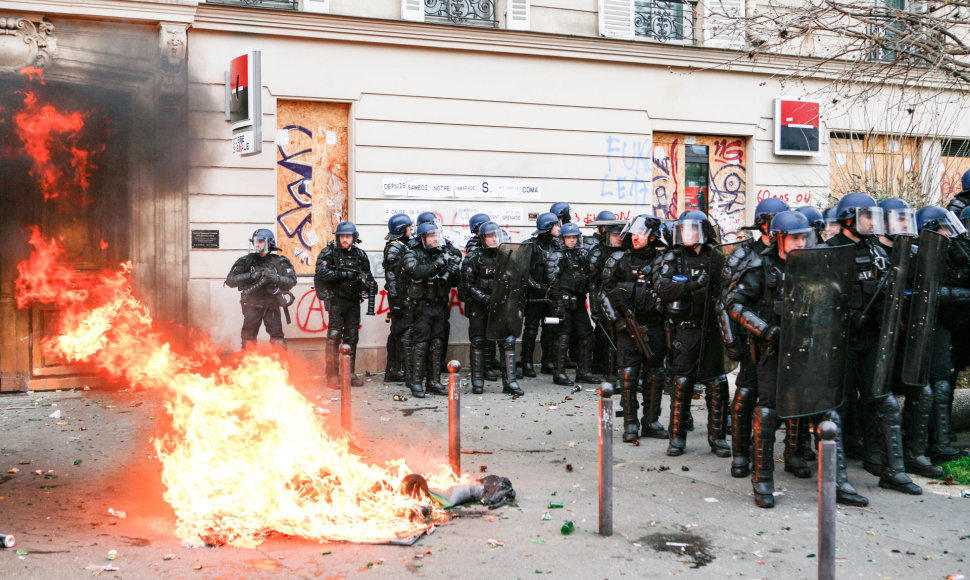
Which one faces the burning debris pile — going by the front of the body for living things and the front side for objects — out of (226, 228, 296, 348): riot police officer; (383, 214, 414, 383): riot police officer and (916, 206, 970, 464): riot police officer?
(226, 228, 296, 348): riot police officer

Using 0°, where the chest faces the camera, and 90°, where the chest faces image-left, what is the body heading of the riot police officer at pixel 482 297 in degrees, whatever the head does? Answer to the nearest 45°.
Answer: approximately 315°

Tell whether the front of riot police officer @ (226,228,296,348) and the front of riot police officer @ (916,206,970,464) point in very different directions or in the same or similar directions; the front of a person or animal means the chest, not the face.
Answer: same or similar directions

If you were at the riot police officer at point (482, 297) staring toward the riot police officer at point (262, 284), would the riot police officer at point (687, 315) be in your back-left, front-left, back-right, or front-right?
back-left

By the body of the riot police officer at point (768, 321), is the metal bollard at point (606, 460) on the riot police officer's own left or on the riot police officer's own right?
on the riot police officer's own right

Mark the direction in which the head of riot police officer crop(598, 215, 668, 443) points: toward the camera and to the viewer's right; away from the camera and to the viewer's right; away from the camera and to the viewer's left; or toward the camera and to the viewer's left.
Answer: toward the camera and to the viewer's left

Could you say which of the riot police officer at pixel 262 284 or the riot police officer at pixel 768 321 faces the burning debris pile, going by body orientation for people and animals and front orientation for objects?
the riot police officer at pixel 262 284

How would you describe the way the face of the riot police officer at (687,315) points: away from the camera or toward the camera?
toward the camera

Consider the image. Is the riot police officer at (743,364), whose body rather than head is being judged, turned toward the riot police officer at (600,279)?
no

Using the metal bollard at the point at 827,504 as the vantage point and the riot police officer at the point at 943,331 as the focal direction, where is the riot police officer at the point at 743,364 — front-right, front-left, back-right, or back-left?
front-left

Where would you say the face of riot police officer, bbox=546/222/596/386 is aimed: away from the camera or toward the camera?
toward the camera

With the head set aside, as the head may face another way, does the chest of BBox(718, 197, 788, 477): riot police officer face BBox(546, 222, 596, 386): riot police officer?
no
